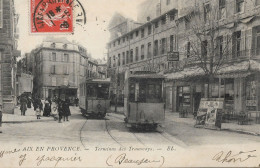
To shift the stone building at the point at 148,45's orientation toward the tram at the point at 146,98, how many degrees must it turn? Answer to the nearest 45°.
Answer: approximately 45° to its left

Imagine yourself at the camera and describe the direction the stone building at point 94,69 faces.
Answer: facing the viewer and to the right of the viewer

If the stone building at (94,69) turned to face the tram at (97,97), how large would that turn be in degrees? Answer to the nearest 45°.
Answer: approximately 45° to its right

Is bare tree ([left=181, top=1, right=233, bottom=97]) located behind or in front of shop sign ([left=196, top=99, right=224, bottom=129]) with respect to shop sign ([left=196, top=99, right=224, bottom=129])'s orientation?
behind

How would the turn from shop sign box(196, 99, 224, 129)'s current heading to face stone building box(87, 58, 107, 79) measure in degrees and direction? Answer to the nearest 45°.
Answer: approximately 135° to its right

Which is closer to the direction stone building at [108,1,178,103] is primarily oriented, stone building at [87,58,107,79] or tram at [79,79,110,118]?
the tram

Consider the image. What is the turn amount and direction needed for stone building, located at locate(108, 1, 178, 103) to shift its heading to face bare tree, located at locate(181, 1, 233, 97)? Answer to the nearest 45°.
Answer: approximately 90° to its left
